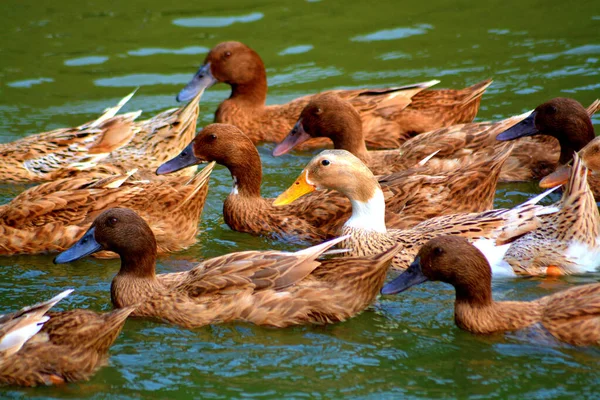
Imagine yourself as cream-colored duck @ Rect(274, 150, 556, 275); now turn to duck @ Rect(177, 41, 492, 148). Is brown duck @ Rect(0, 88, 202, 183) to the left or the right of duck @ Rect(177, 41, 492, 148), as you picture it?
left

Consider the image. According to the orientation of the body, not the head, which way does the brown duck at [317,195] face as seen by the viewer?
to the viewer's left

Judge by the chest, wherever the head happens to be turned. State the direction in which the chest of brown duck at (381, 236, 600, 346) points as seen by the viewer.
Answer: to the viewer's left

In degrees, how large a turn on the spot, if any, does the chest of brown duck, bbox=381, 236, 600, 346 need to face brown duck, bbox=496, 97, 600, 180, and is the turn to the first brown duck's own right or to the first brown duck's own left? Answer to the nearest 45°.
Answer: approximately 90° to the first brown duck's own right

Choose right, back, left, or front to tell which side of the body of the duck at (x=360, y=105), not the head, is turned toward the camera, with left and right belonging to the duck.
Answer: left

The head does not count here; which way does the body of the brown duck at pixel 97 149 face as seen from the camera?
to the viewer's left

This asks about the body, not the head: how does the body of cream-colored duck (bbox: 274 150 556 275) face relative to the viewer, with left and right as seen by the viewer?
facing to the left of the viewer

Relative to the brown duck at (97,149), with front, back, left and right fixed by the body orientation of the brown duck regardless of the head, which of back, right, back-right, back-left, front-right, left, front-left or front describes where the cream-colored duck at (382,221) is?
back-left

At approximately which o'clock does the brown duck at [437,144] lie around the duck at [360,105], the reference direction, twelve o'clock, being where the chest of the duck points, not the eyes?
The brown duck is roughly at 8 o'clock from the duck.

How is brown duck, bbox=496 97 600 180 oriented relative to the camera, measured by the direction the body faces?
to the viewer's left

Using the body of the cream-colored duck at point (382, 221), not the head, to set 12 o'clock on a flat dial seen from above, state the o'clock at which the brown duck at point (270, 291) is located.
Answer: The brown duck is roughly at 10 o'clock from the cream-colored duck.

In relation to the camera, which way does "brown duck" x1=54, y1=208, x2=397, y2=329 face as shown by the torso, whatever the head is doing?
to the viewer's left

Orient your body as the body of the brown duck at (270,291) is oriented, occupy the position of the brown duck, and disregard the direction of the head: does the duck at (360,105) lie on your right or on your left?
on your right

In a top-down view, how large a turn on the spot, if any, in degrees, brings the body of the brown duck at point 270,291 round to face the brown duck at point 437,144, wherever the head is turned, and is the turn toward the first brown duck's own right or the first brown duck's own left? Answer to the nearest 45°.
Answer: approximately 135° to the first brown duck's own right
